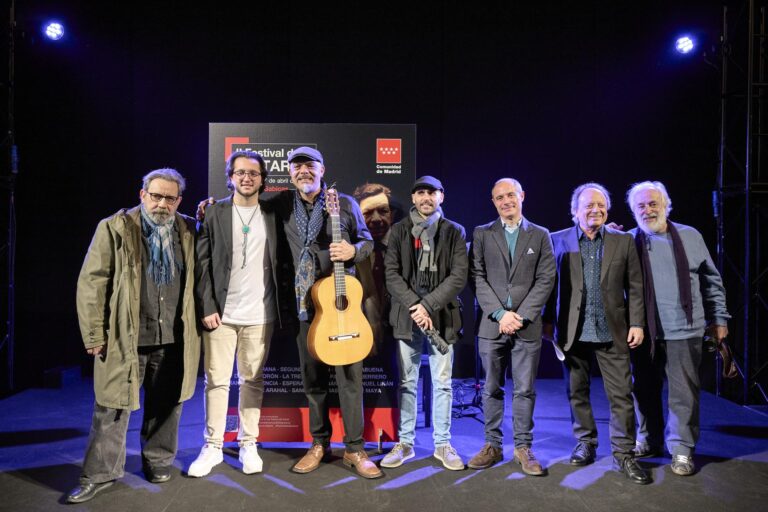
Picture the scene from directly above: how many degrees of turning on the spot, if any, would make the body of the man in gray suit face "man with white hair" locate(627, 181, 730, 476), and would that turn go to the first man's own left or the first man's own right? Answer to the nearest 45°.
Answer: approximately 90° to the first man's own left

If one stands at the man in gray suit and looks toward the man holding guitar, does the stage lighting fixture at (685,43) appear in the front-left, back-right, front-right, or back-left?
back-right

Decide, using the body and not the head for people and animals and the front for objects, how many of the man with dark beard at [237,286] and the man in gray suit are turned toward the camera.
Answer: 2

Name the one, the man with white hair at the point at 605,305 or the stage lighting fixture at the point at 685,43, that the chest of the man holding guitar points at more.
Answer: the man with white hair

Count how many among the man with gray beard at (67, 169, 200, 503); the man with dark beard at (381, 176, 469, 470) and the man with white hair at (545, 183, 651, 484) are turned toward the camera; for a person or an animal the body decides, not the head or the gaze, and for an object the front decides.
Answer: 3

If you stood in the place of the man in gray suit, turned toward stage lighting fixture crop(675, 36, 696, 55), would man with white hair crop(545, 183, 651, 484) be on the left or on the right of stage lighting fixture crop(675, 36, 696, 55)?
right

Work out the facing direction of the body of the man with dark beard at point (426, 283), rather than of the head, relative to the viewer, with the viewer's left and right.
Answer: facing the viewer

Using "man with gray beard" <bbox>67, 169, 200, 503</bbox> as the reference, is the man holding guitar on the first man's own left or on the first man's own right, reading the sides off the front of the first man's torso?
on the first man's own left

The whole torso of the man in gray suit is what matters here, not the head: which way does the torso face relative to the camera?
toward the camera

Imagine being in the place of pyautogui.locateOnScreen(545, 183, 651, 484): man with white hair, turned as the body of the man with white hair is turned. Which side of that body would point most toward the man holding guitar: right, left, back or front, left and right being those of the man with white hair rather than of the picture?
right

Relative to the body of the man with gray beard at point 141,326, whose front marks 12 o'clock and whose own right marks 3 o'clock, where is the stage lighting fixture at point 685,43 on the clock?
The stage lighting fixture is roughly at 9 o'clock from the man with gray beard.

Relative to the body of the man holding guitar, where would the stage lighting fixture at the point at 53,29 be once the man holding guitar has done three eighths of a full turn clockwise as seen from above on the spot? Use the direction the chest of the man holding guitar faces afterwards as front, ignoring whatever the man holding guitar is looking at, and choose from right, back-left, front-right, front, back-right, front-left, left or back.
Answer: front
